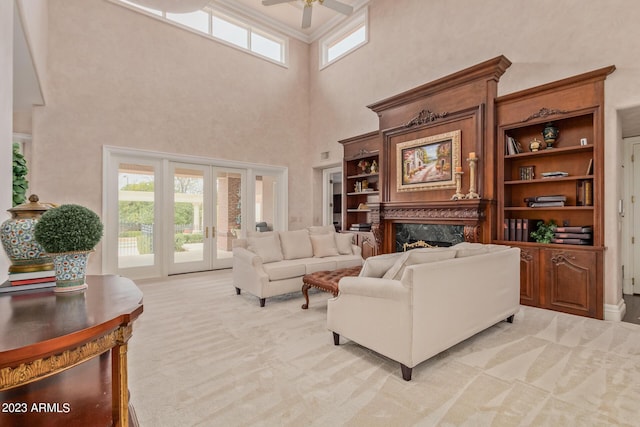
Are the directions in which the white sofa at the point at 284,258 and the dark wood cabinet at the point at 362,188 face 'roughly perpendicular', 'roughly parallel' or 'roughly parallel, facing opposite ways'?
roughly perpendicular

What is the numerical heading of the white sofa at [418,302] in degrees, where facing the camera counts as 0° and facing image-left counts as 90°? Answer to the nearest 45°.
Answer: approximately 135°

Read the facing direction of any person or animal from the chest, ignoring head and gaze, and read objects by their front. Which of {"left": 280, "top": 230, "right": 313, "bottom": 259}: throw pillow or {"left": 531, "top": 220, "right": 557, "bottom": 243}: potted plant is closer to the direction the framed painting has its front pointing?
the throw pillow

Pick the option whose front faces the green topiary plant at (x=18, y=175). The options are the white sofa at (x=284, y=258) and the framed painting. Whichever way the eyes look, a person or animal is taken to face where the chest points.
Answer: the framed painting

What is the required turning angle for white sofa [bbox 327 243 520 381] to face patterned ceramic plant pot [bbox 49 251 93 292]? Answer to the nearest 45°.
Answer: approximately 90° to its left

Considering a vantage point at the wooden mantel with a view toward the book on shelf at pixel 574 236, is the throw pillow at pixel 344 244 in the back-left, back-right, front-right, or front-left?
back-right

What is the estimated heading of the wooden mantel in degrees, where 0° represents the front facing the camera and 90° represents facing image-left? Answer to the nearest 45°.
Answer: approximately 45°

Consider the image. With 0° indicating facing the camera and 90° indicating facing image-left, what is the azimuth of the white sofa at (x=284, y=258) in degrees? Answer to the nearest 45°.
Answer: approximately 315°

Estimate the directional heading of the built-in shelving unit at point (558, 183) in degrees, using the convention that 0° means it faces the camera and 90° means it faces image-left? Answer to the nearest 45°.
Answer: approximately 45°

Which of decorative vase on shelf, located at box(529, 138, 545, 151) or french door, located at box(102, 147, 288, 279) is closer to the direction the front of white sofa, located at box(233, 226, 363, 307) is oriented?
the decorative vase on shelf

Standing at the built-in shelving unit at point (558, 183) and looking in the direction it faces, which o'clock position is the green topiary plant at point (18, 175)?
The green topiary plant is roughly at 12 o'clock from the built-in shelving unit.

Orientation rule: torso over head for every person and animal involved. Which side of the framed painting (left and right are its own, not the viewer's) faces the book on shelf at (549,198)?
left

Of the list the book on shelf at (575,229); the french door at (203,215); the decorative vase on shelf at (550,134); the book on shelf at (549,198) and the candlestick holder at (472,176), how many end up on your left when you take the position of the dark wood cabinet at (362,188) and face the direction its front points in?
4

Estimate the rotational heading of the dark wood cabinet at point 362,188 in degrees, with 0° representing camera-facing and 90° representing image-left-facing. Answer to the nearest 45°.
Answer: approximately 45°

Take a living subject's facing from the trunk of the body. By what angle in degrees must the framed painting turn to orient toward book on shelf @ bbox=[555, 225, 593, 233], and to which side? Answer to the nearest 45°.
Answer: approximately 90° to its left

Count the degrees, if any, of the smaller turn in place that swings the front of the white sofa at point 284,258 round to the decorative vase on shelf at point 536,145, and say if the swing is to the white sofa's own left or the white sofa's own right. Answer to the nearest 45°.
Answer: approximately 45° to the white sofa's own left
